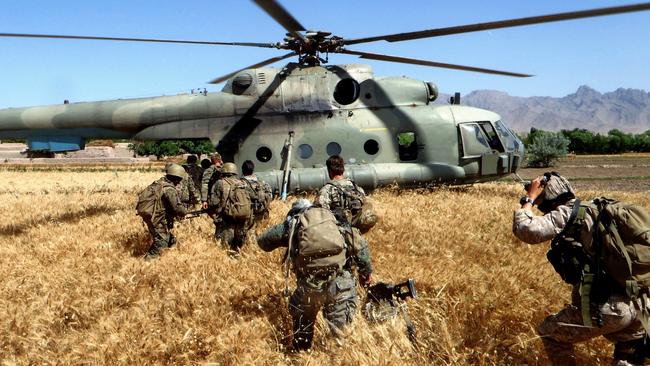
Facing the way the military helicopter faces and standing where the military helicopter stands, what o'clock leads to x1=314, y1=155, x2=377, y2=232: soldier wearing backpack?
The soldier wearing backpack is roughly at 3 o'clock from the military helicopter.

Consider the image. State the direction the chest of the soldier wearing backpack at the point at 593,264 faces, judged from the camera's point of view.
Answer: to the viewer's left

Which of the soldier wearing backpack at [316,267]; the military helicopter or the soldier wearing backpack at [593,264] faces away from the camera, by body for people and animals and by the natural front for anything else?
the soldier wearing backpack at [316,267]

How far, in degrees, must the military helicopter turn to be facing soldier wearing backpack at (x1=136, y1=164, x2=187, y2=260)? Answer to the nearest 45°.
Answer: approximately 135° to its right

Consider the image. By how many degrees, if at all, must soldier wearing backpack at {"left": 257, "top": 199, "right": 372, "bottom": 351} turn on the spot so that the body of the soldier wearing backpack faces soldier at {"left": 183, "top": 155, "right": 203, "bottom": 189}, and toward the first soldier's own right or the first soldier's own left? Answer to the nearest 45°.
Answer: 0° — they already face them

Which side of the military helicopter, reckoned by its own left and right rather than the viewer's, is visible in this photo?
right

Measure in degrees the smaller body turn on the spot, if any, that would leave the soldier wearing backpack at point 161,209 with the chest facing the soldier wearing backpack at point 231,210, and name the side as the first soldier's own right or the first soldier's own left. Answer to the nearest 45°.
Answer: approximately 45° to the first soldier's own right

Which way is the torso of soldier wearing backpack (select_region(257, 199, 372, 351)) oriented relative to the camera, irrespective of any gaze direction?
away from the camera

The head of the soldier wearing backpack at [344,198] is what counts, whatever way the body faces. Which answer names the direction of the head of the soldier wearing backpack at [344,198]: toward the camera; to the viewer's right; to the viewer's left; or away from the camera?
away from the camera

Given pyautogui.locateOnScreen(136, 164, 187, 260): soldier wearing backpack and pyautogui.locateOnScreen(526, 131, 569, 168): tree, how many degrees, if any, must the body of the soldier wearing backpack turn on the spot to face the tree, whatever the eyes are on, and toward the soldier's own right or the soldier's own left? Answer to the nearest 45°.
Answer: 0° — they already face it

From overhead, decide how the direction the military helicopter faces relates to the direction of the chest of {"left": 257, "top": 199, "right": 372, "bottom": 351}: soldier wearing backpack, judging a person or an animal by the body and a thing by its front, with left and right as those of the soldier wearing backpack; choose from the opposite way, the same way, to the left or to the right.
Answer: to the right

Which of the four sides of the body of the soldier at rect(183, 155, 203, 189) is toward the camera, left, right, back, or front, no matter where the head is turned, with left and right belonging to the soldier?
back

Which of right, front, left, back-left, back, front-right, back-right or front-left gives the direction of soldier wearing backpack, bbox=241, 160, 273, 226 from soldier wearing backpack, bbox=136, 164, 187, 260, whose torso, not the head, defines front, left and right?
front-left

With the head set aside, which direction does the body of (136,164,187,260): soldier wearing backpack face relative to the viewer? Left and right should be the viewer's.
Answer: facing away from the viewer and to the right of the viewer

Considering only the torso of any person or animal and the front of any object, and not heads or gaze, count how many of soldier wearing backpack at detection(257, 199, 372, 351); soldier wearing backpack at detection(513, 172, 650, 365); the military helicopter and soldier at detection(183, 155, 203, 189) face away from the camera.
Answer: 2
